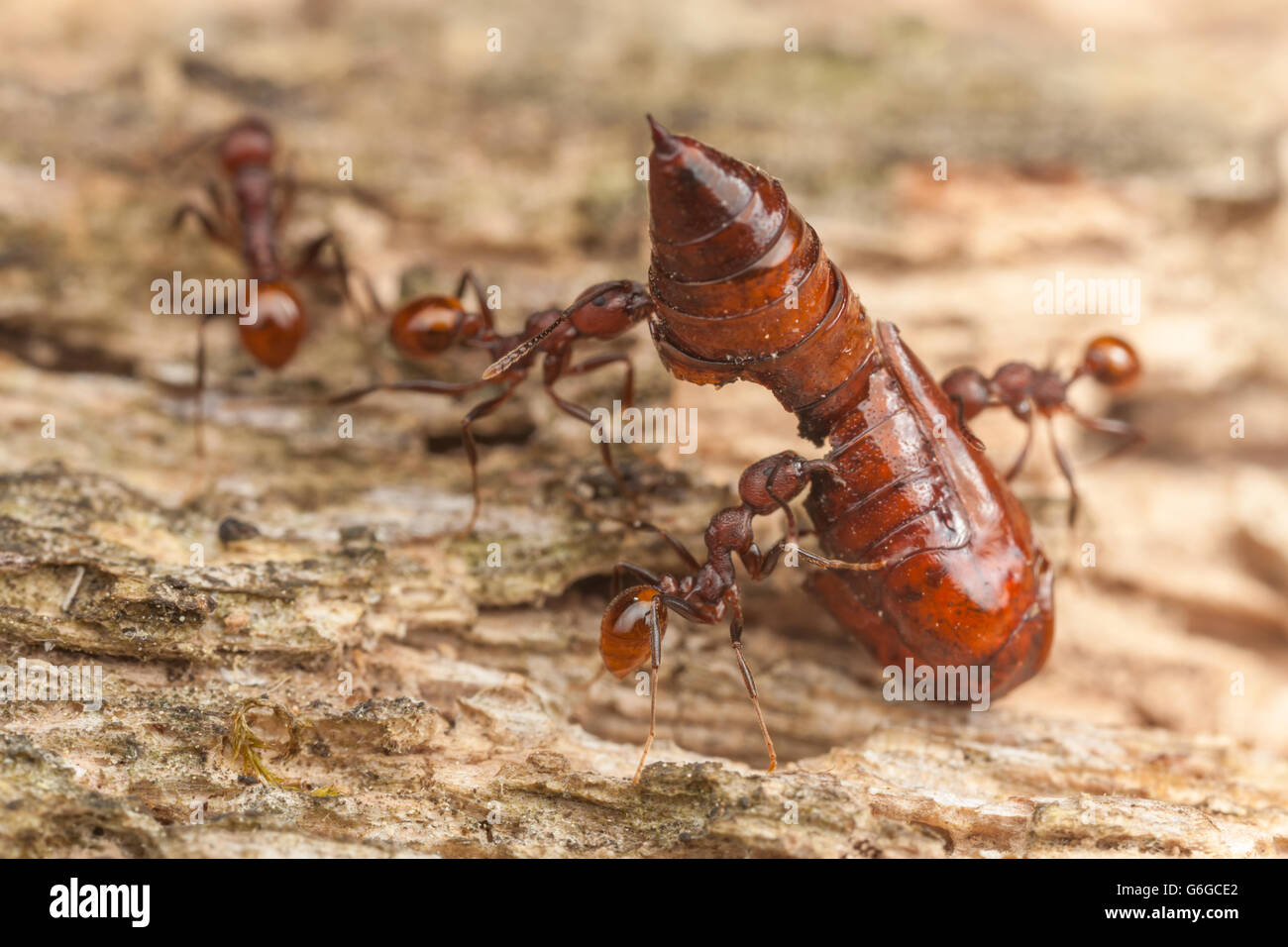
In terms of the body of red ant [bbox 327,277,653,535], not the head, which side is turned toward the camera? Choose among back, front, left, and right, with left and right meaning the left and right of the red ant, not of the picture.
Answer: right

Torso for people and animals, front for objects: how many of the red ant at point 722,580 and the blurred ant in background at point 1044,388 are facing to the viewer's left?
1

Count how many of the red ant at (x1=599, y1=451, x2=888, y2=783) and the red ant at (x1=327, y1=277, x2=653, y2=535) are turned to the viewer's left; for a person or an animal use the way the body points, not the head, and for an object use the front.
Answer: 0

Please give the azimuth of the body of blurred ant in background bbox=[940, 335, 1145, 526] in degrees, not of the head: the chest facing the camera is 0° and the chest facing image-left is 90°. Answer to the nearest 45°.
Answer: approximately 90°

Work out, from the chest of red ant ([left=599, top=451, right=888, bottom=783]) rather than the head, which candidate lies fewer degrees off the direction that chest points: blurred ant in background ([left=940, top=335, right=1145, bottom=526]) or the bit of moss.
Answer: the blurred ant in background

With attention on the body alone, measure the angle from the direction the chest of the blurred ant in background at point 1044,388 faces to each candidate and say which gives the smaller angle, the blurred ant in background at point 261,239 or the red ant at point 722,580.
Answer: the blurred ant in background

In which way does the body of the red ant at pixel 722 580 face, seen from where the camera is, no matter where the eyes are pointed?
to the viewer's right

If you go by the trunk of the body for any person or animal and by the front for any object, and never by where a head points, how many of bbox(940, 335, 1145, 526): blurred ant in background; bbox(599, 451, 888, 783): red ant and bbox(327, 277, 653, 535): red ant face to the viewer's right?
2

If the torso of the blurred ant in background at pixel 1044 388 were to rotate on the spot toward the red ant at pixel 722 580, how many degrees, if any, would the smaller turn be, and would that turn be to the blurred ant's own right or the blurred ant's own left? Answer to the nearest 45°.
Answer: approximately 45° to the blurred ant's own left

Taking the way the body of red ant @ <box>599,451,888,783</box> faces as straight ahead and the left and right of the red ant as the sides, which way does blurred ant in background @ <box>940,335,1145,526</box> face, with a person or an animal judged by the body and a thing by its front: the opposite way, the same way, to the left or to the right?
the opposite way
